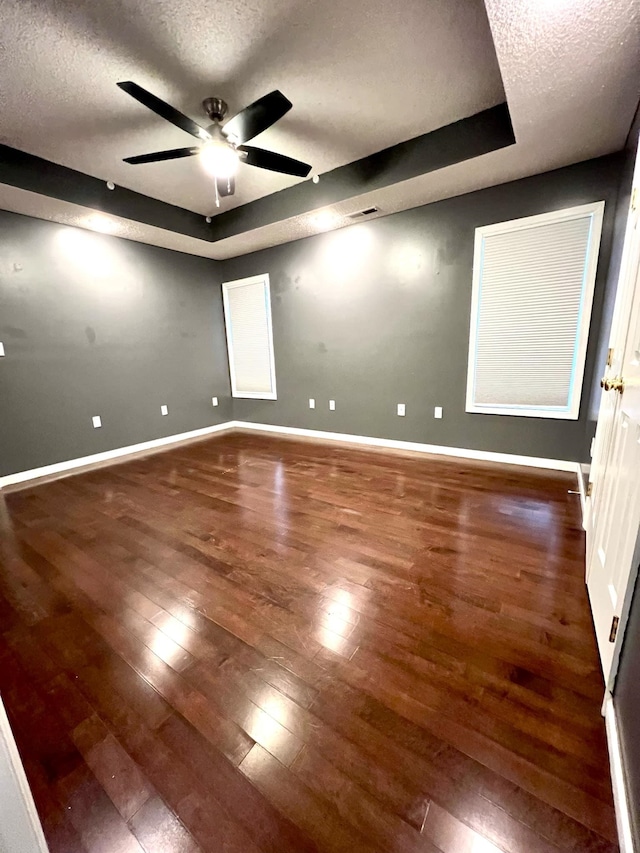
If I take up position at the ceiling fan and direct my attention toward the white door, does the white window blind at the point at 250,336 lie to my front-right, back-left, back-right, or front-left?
back-left

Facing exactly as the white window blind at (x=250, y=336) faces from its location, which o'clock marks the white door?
The white door is roughly at 10 o'clock from the white window blind.

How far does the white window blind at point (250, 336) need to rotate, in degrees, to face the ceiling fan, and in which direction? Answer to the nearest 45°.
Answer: approximately 45° to its left

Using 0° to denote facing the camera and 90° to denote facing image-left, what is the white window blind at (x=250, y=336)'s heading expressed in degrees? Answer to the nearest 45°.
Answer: approximately 45°

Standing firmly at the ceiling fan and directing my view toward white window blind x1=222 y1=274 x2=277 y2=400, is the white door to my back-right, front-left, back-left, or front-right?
back-right
